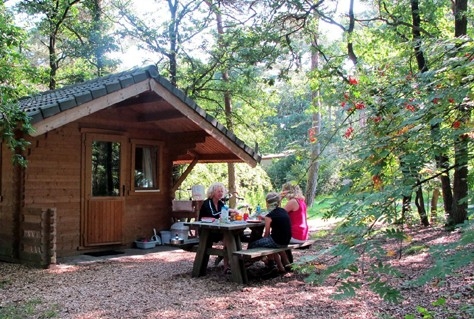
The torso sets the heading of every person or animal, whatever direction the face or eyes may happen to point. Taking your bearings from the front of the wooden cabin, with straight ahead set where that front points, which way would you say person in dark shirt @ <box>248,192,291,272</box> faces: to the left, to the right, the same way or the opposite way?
the opposite way

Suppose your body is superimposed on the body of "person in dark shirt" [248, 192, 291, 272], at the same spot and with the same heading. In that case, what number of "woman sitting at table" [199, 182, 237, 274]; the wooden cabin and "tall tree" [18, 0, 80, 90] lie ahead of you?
3

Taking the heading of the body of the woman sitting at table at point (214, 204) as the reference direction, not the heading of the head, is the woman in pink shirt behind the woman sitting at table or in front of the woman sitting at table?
in front

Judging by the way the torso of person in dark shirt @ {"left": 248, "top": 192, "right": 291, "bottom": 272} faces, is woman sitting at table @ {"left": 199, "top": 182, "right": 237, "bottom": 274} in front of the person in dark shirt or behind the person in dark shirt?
in front

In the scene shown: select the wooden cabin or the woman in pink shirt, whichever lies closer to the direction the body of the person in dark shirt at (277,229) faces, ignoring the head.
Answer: the wooden cabin

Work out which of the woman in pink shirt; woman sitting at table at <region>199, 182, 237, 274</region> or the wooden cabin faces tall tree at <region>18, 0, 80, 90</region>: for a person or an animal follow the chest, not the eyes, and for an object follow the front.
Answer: the woman in pink shirt

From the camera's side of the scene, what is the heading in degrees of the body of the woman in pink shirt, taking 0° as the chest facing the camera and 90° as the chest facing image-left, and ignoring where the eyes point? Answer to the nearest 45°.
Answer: approximately 135°

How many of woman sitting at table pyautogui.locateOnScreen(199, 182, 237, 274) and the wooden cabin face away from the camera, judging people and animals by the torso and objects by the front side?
0

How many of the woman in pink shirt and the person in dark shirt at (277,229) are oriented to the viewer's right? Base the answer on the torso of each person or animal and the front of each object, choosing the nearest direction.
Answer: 0

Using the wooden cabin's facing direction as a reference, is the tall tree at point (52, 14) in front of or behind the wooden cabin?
behind

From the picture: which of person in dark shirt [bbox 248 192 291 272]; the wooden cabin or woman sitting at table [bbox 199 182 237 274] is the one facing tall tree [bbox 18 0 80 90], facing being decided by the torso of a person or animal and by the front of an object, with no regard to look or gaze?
the person in dark shirt
